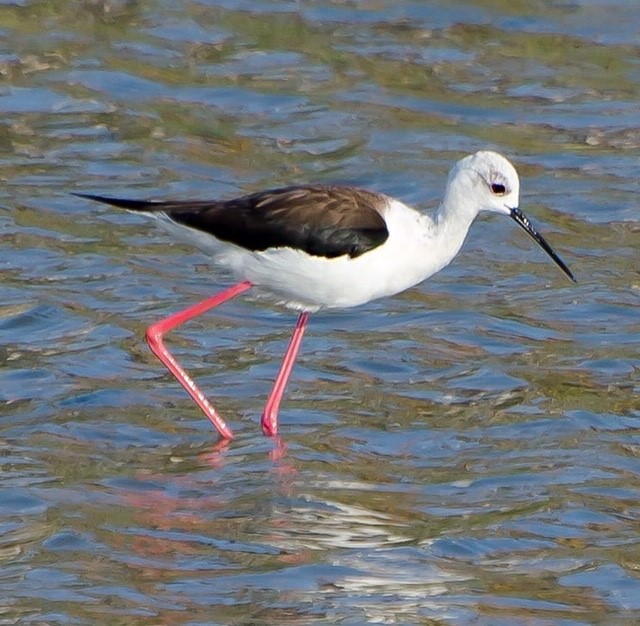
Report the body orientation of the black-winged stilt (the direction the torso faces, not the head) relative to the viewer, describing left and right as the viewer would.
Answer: facing to the right of the viewer
